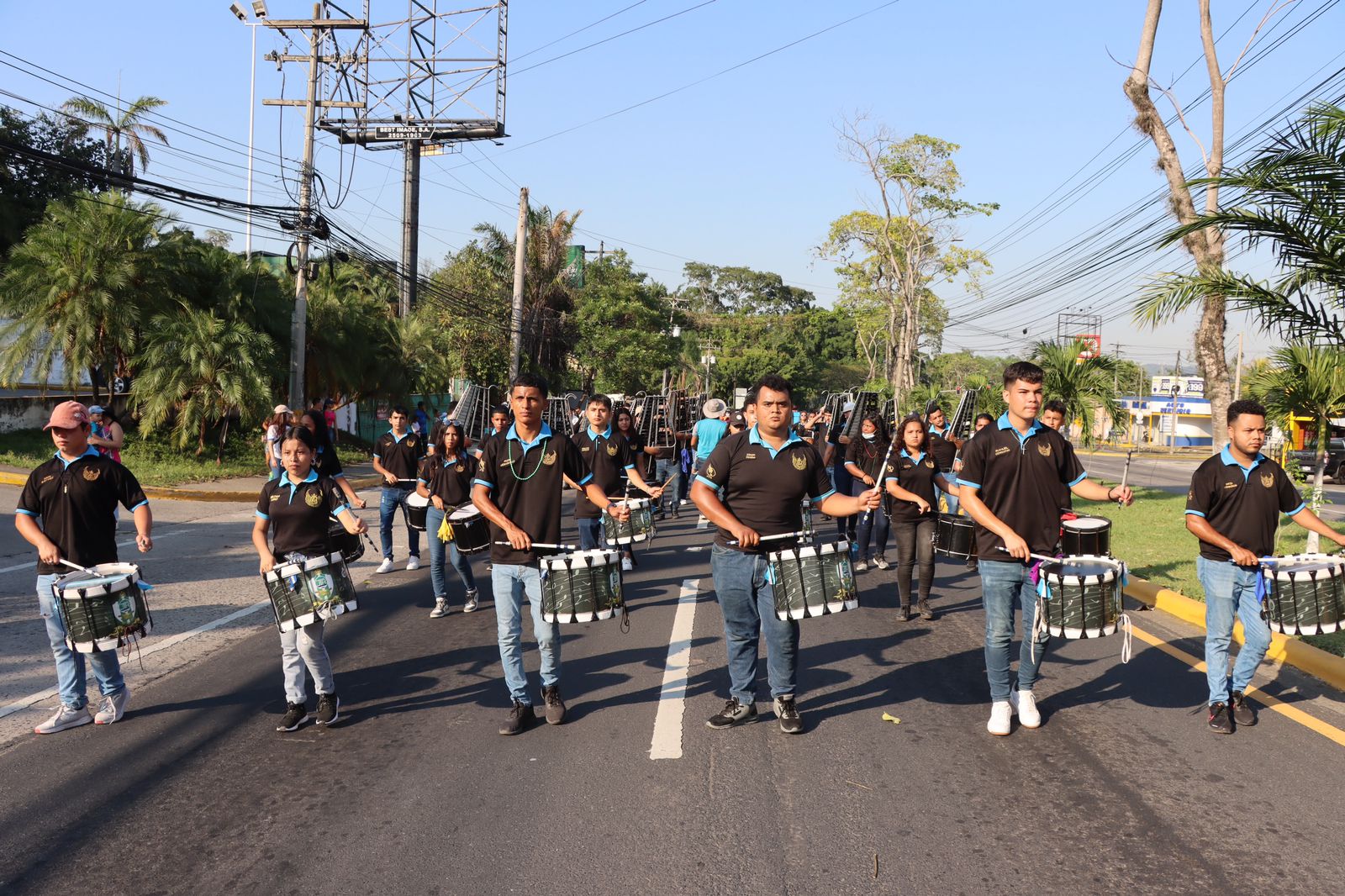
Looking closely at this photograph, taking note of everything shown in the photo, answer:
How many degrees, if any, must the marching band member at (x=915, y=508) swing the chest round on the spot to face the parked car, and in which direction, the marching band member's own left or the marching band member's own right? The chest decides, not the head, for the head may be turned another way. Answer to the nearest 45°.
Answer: approximately 135° to the marching band member's own left

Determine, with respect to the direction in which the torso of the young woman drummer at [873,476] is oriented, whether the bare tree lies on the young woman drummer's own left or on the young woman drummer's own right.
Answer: on the young woman drummer's own left

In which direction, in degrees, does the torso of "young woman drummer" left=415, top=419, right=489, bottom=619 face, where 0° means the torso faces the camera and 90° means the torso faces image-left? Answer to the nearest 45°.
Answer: approximately 0°

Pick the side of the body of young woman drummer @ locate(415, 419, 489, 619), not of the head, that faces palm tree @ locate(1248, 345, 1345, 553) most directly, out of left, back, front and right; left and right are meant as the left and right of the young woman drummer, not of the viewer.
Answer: left

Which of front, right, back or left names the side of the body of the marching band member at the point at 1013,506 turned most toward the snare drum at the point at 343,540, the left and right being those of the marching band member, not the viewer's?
right

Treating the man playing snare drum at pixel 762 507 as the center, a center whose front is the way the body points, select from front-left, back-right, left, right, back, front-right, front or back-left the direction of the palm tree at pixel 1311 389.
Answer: back-left
